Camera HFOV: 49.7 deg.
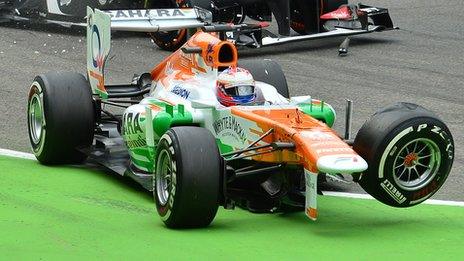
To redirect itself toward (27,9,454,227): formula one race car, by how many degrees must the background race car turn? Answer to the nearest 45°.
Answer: approximately 45° to its right

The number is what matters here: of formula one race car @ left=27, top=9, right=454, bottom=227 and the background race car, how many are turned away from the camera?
0

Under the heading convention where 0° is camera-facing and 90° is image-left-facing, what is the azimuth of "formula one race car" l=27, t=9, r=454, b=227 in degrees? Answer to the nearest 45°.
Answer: approximately 315°

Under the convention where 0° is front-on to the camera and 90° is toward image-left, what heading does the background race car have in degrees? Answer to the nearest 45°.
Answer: approximately 315°

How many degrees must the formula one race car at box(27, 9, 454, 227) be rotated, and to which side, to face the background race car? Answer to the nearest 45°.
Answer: approximately 135° to its left
